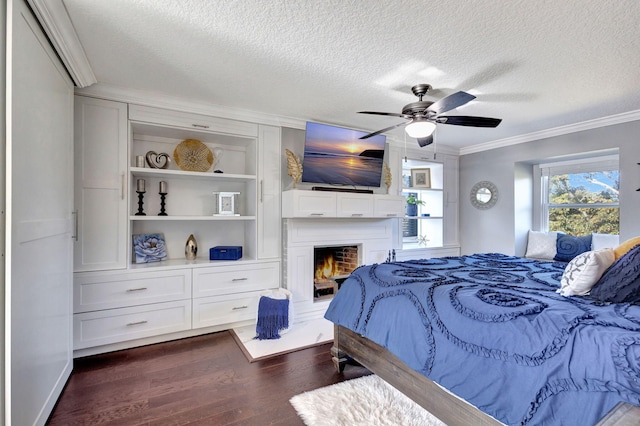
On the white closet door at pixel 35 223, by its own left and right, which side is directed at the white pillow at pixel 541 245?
front

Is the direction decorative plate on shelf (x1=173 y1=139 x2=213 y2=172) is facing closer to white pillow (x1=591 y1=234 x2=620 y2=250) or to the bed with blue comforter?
the bed with blue comforter

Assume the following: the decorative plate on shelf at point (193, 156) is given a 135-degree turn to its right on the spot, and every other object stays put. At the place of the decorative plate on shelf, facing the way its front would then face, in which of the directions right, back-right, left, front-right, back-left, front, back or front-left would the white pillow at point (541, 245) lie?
back-right

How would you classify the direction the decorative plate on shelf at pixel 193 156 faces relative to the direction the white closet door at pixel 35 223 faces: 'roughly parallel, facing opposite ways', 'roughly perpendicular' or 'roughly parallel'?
roughly perpendicular

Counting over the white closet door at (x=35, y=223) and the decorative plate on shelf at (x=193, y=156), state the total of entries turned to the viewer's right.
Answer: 1

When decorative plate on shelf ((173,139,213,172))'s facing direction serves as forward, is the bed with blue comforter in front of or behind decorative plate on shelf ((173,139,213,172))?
in front

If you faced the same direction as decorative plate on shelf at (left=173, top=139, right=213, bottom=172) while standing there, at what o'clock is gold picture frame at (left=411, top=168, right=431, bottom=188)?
The gold picture frame is roughly at 9 o'clock from the decorative plate on shelf.

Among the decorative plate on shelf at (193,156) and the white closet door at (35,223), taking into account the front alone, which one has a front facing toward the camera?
the decorative plate on shelf

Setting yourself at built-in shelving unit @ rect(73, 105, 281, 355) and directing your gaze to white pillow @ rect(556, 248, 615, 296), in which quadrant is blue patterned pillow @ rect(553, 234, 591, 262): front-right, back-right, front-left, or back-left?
front-left

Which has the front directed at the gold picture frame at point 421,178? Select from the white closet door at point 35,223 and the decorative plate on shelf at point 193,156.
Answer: the white closet door

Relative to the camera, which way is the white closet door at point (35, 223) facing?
to the viewer's right

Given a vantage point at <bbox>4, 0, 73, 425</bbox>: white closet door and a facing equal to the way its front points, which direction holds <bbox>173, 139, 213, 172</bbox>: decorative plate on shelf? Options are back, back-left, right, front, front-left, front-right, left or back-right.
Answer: front-left

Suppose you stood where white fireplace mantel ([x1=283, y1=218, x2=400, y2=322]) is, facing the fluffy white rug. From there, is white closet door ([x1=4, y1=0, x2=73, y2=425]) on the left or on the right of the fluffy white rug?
right

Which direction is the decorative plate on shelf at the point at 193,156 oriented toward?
toward the camera

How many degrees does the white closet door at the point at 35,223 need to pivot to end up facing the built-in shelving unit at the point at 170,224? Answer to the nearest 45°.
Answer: approximately 45° to its left

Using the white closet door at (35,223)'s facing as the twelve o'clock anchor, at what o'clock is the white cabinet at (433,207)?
The white cabinet is roughly at 12 o'clock from the white closet door.
